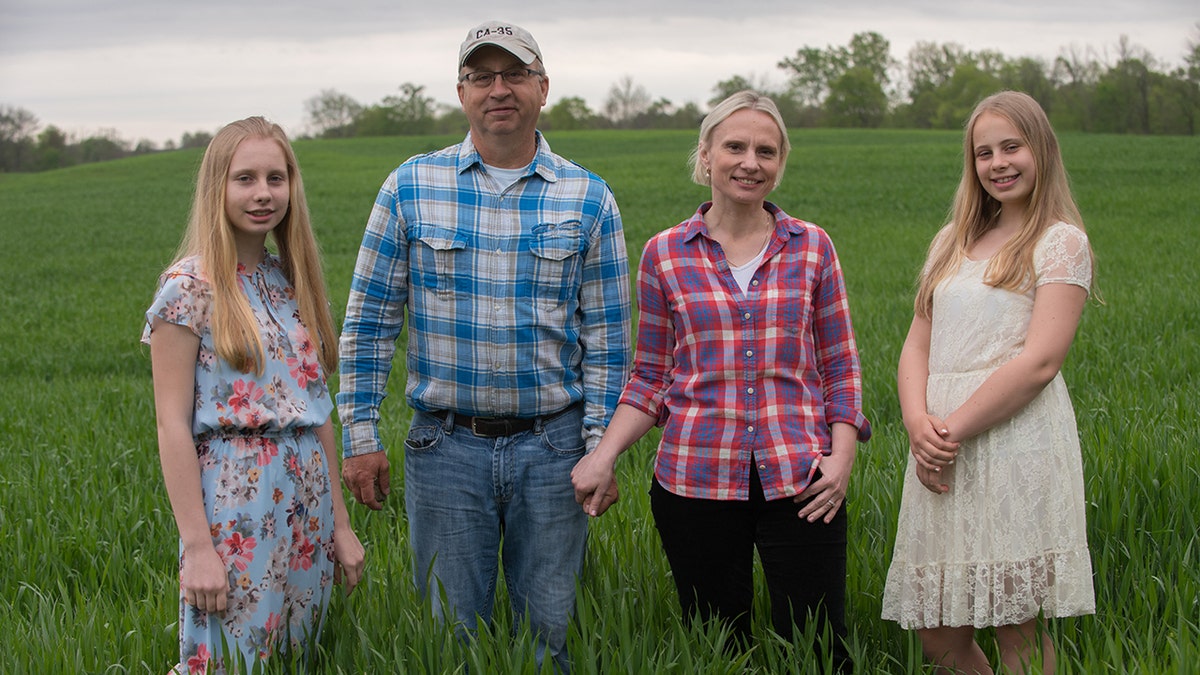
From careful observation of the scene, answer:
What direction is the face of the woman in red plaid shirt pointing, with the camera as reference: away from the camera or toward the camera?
toward the camera

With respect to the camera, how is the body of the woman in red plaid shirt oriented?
toward the camera

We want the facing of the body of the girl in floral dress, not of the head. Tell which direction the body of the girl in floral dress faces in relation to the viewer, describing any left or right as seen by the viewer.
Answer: facing the viewer and to the right of the viewer

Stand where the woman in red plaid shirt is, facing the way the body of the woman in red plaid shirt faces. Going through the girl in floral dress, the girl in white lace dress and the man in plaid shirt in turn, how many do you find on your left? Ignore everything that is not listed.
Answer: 1

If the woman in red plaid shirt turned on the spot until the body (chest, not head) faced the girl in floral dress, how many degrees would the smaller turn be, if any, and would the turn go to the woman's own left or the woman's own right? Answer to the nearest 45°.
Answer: approximately 90° to the woman's own right

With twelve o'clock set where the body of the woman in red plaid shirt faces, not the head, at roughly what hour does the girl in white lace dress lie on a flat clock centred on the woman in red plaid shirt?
The girl in white lace dress is roughly at 9 o'clock from the woman in red plaid shirt.

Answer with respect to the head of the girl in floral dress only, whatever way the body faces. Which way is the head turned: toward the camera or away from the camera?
toward the camera

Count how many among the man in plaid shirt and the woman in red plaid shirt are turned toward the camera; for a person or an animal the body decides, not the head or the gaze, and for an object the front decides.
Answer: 2

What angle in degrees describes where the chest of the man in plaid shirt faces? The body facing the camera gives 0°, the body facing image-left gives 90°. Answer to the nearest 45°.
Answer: approximately 0°

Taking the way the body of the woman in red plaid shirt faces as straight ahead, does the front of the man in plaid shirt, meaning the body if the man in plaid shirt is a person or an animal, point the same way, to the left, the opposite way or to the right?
the same way

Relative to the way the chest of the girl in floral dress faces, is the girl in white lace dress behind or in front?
in front

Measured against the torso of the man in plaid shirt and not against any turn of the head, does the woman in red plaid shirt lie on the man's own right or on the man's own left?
on the man's own left

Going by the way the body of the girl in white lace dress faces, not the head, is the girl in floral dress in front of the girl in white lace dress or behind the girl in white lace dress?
in front

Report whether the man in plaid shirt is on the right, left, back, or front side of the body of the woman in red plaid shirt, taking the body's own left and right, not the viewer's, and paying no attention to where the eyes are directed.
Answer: right
